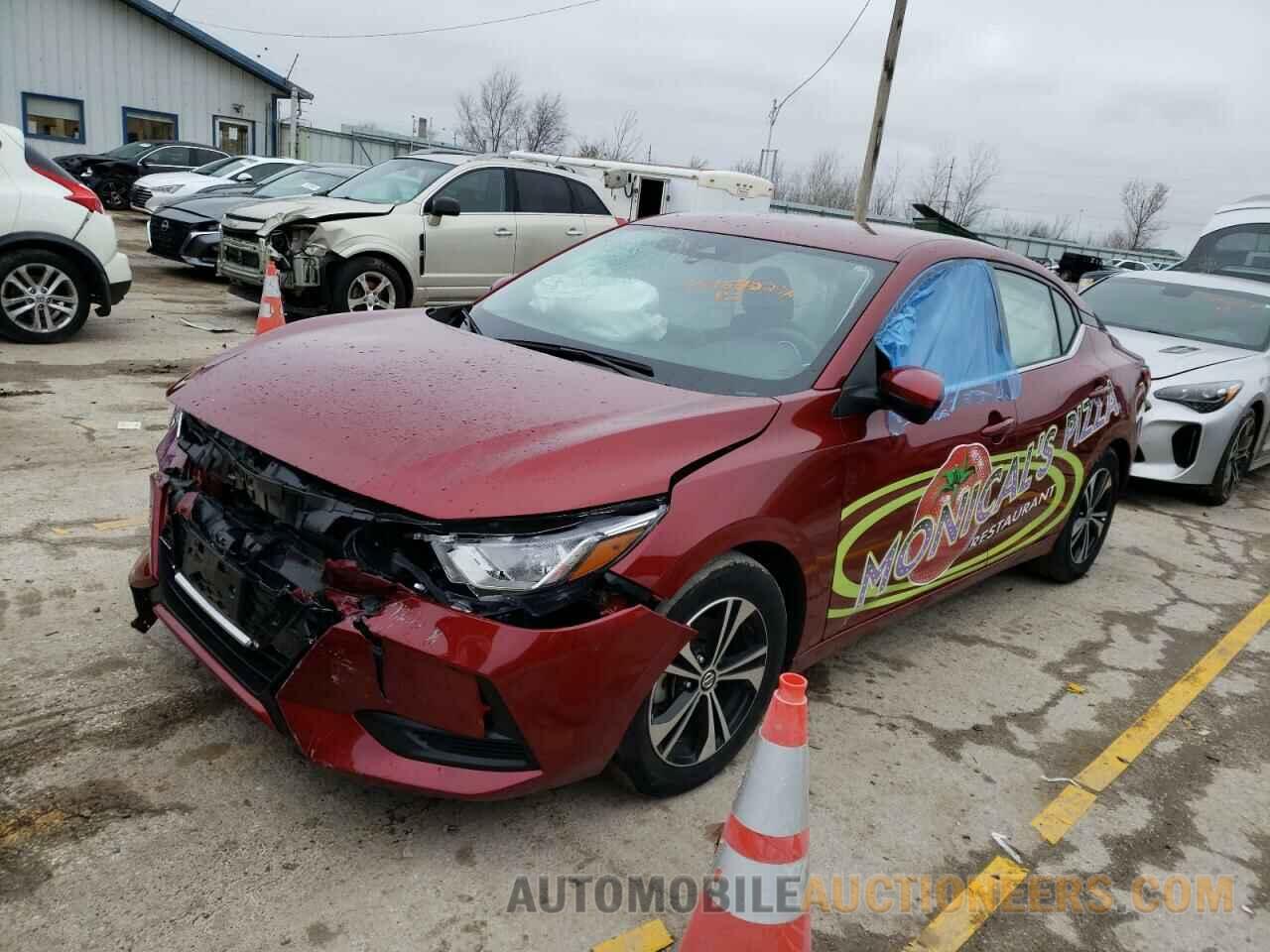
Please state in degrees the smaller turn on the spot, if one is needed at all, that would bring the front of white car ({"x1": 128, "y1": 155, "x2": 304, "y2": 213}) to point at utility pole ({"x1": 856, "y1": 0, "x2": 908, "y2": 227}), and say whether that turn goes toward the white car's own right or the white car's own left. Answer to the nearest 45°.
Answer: approximately 135° to the white car's own left

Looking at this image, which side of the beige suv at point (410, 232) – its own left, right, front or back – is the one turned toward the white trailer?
back

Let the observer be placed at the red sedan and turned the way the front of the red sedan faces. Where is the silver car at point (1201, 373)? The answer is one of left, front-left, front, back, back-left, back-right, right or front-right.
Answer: back

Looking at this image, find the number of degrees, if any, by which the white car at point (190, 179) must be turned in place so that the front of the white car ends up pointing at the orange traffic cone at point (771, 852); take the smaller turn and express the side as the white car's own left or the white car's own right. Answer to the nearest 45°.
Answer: approximately 45° to the white car's own left

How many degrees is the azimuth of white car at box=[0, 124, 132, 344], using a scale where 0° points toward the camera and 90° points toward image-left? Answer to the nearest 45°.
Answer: approximately 90°

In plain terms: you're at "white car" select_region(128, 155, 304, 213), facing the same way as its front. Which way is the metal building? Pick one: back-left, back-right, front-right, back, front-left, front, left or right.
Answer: back-right

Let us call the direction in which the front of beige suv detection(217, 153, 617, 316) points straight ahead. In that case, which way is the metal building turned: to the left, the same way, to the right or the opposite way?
to the left

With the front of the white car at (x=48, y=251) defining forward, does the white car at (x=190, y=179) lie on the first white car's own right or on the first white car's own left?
on the first white car's own right

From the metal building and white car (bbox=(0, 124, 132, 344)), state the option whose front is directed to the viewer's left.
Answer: the white car

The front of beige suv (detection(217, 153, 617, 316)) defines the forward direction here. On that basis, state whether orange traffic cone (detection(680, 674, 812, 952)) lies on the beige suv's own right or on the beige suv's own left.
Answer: on the beige suv's own left

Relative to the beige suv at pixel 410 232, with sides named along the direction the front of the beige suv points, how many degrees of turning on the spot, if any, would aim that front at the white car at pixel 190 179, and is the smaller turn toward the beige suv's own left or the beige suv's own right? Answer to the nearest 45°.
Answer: approximately 90° to the beige suv's own right

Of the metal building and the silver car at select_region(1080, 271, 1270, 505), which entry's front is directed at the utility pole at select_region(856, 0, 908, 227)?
the metal building

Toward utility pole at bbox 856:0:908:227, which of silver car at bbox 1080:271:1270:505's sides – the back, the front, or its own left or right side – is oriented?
right

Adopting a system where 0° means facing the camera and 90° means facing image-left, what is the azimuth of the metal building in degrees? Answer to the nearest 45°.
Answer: approximately 315°
